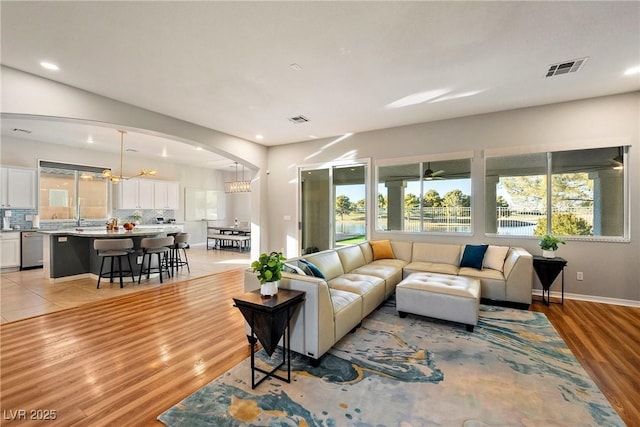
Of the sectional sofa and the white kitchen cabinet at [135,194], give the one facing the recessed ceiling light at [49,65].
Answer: the white kitchen cabinet

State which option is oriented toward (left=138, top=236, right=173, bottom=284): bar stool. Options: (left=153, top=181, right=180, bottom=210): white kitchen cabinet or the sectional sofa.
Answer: the white kitchen cabinet

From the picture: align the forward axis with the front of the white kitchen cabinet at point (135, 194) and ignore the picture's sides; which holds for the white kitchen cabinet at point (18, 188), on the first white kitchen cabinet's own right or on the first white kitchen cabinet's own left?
on the first white kitchen cabinet's own right

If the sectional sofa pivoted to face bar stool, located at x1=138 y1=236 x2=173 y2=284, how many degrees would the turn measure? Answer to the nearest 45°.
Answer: approximately 135° to its right

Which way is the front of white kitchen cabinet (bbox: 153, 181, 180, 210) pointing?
toward the camera

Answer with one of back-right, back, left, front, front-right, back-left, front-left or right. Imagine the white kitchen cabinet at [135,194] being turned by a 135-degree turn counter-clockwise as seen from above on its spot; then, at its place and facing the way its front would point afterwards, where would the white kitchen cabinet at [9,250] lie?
back

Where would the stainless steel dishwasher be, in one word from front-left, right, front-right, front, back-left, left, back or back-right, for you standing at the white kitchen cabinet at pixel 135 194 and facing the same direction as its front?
front-right

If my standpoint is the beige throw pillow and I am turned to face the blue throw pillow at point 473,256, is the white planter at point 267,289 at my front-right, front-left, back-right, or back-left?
front-left

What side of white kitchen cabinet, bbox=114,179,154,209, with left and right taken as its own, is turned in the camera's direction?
front

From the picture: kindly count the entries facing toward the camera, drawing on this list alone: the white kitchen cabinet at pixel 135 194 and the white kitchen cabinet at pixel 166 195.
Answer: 2

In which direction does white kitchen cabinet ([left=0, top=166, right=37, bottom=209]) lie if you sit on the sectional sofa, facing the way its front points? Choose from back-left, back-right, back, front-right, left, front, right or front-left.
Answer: back-right

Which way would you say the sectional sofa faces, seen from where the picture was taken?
facing the viewer and to the right of the viewer

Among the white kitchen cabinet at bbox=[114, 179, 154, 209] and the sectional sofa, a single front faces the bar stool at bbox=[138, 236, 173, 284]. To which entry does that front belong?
the white kitchen cabinet

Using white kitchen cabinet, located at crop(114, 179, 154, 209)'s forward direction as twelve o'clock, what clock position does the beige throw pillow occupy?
The beige throw pillow is roughly at 11 o'clock from the white kitchen cabinet.

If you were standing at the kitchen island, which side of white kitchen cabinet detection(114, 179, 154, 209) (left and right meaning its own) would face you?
front

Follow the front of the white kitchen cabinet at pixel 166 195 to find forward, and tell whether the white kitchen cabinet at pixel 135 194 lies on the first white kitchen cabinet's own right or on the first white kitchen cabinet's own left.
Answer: on the first white kitchen cabinet's own right

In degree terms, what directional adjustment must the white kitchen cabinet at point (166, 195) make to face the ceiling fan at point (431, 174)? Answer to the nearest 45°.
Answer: approximately 45° to its left

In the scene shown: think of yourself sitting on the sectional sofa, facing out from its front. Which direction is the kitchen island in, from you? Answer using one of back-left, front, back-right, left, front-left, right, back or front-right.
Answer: back-right
